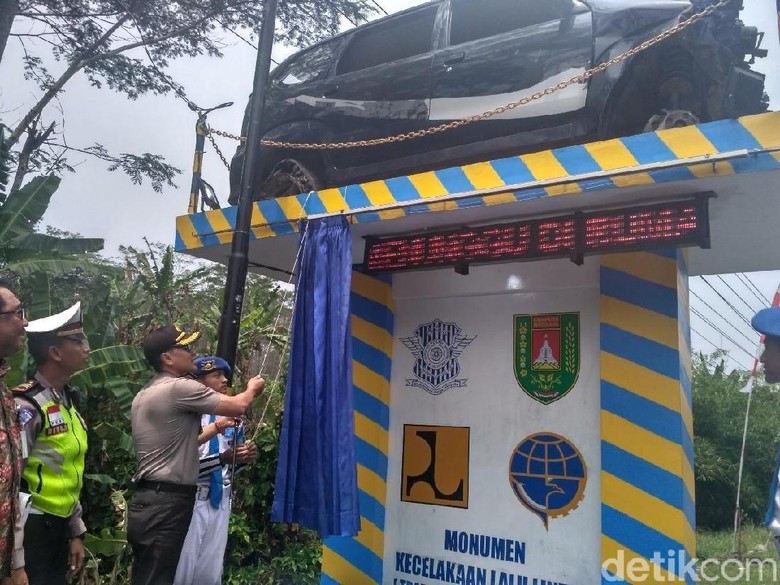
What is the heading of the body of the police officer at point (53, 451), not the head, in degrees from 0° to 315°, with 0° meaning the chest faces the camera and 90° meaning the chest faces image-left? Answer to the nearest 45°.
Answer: approximately 315°

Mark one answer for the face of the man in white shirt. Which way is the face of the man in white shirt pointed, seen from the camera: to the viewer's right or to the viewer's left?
to the viewer's right

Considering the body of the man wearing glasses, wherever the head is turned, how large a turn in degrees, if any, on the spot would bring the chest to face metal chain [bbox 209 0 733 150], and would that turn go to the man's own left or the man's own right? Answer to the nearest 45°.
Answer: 0° — they already face it

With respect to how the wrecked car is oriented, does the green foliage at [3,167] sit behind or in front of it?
behind

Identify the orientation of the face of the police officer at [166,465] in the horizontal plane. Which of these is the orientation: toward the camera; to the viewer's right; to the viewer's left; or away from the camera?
to the viewer's right

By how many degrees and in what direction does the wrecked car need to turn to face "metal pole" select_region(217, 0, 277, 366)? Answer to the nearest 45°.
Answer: approximately 180°

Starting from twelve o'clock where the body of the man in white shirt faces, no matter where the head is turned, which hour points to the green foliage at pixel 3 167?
The green foliage is roughly at 6 o'clock from the man in white shirt.

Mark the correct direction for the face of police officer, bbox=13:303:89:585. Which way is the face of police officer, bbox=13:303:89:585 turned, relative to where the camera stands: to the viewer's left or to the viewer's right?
to the viewer's right

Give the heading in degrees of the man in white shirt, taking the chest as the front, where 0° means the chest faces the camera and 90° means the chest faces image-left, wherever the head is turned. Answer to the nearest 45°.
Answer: approximately 315°

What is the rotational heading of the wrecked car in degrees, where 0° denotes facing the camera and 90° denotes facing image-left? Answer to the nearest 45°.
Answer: approximately 270°

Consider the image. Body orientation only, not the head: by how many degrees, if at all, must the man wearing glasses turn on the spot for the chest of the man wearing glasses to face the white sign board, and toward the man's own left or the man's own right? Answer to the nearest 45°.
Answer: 0° — they already face it

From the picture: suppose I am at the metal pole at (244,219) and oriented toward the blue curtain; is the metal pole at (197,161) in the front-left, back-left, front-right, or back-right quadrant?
back-left
